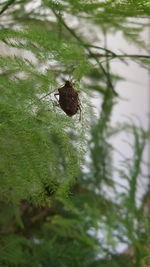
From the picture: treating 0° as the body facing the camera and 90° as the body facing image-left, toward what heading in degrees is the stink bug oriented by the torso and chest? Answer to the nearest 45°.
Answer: approximately 180°
